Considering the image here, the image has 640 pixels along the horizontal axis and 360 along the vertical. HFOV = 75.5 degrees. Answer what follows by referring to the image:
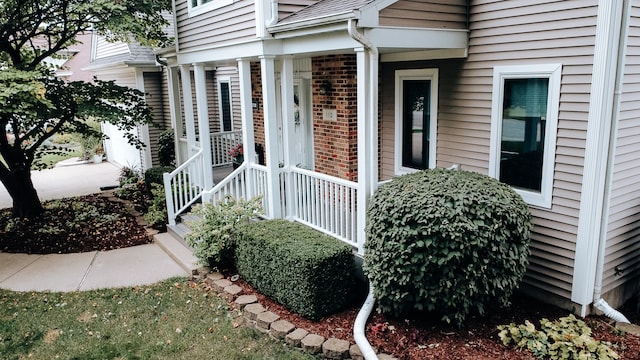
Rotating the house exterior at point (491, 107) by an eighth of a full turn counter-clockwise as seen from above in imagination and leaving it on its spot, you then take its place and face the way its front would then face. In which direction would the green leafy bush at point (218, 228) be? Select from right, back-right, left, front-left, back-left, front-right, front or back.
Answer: right

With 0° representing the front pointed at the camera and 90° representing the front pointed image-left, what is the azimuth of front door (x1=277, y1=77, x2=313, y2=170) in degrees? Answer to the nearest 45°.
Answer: approximately 45°

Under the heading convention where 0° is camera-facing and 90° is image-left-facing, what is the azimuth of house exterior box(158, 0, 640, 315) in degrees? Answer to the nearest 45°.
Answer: approximately 45°

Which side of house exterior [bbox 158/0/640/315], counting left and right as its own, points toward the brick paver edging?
front

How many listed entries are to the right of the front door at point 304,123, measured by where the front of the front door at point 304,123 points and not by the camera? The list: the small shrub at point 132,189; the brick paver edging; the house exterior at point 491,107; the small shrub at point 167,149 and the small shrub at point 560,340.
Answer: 2

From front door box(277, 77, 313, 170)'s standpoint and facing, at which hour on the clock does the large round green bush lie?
The large round green bush is roughly at 10 o'clock from the front door.

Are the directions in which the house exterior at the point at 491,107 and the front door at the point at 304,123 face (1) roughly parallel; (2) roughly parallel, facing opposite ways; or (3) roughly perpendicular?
roughly parallel

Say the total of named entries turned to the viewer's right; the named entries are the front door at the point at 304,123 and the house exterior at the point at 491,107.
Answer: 0

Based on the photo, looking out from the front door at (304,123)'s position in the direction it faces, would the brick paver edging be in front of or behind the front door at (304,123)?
in front

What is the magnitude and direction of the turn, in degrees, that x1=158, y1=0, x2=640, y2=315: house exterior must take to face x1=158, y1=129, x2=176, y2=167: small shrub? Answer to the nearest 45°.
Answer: approximately 90° to its right

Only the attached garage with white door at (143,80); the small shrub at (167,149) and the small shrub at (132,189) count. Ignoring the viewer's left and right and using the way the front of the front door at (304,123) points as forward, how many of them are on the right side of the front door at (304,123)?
3

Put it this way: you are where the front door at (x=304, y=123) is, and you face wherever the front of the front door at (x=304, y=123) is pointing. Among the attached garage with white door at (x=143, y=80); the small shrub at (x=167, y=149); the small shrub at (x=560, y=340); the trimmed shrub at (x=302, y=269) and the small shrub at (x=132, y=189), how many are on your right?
3

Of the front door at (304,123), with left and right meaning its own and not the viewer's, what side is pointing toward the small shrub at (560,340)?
left

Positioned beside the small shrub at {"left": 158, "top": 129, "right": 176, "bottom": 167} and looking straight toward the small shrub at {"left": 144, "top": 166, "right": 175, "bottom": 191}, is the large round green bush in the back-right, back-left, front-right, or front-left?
front-left

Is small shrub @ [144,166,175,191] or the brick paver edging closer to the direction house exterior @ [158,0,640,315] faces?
the brick paver edging

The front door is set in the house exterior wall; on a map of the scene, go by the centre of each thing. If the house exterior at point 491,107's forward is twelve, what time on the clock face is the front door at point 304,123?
The front door is roughly at 3 o'clock from the house exterior.

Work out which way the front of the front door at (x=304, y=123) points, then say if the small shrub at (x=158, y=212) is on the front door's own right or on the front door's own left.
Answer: on the front door's own right
